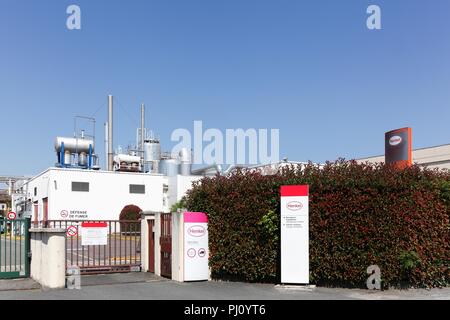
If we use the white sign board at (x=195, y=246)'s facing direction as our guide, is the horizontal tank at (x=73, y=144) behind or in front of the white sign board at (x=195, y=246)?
behind

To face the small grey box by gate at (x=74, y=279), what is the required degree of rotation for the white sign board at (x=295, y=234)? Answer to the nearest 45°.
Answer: approximately 90° to its right

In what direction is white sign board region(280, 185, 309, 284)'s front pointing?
toward the camera

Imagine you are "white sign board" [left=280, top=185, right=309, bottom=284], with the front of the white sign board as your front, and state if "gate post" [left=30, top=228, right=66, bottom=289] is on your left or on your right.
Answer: on your right

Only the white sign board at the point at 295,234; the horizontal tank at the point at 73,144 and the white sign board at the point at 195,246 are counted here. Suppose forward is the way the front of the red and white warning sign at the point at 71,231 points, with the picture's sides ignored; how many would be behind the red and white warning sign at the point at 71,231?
1

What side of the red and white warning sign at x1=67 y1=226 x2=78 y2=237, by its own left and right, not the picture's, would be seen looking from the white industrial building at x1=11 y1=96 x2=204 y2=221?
back

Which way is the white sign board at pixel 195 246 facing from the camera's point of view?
toward the camera

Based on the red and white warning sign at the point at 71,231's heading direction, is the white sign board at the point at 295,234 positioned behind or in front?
in front

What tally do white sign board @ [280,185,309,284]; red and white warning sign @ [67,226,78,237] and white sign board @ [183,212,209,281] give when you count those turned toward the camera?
3
